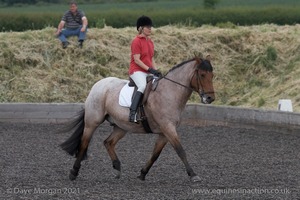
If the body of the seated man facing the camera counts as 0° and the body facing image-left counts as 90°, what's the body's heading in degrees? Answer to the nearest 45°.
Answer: approximately 0°

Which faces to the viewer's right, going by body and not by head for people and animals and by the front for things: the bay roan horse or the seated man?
the bay roan horse

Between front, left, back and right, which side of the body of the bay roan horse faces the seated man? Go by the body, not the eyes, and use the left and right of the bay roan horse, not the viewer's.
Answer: left

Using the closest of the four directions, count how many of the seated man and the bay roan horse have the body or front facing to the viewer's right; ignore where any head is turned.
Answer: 1

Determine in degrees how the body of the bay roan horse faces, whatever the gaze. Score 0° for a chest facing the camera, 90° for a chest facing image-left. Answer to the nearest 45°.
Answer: approximately 270°

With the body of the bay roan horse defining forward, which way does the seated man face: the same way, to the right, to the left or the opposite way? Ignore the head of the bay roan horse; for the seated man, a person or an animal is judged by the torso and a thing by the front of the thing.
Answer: to the right
